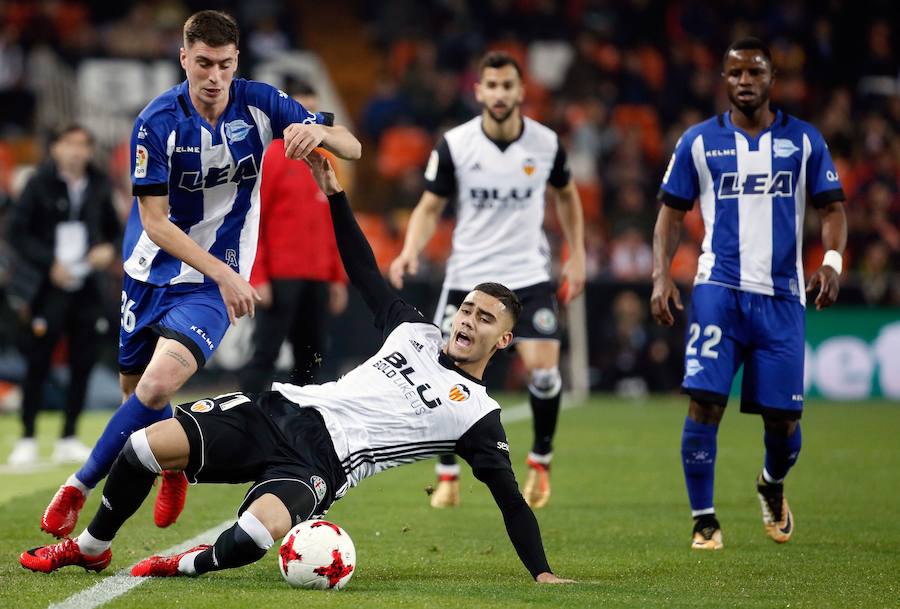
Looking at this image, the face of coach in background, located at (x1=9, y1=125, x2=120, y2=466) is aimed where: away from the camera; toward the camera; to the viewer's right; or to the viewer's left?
toward the camera

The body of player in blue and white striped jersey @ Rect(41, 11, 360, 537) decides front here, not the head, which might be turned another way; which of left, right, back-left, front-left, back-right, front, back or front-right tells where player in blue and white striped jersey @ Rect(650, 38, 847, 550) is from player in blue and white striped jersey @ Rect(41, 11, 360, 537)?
left

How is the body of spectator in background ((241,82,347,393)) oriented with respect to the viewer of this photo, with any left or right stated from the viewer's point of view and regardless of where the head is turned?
facing the viewer

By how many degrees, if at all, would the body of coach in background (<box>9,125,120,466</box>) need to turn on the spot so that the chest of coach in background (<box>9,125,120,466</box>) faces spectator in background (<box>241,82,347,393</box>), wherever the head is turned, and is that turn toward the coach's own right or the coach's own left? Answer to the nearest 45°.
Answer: approximately 45° to the coach's own left

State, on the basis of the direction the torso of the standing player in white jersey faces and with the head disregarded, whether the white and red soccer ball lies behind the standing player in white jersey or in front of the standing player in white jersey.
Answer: in front

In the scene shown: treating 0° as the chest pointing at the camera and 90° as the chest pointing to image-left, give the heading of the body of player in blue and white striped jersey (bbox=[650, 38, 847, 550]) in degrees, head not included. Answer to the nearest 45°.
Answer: approximately 0°

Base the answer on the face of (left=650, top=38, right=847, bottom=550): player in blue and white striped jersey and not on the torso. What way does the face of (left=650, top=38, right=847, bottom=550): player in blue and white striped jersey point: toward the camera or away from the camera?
toward the camera

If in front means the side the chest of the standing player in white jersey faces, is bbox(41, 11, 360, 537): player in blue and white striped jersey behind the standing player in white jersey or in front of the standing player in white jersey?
in front

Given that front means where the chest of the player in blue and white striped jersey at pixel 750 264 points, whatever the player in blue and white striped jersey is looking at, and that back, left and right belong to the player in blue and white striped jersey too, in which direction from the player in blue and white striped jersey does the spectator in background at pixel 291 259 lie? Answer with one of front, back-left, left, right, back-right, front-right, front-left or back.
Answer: back-right

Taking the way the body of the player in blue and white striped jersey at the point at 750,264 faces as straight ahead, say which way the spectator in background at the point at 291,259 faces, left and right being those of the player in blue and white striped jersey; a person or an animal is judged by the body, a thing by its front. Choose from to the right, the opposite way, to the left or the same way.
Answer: the same way

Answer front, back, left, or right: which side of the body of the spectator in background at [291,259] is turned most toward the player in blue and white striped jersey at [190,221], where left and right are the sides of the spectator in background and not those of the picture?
front

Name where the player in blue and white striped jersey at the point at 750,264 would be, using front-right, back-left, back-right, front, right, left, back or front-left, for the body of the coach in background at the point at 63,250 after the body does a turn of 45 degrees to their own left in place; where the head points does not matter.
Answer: front

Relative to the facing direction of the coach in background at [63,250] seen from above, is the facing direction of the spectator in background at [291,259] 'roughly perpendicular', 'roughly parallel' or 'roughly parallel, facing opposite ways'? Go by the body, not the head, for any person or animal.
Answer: roughly parallel

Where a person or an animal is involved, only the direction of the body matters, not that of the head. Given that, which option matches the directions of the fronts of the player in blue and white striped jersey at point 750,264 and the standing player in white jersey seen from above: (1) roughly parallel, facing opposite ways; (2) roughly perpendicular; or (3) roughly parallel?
roughly parallel

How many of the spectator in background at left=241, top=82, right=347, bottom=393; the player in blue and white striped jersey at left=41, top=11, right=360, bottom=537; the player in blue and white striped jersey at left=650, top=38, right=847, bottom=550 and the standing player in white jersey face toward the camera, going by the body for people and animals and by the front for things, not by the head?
4

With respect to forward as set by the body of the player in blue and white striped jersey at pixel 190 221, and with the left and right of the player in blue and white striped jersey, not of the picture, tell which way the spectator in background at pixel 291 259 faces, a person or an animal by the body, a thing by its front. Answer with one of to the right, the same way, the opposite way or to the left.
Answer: the same way

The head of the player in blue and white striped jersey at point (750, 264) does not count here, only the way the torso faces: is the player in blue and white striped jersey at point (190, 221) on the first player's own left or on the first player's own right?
on the first player's own right

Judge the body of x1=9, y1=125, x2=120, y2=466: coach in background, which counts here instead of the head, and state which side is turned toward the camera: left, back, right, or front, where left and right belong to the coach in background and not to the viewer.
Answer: front
